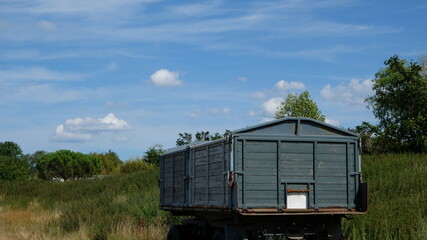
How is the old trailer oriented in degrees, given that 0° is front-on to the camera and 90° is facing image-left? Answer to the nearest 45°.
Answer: approximately 135°

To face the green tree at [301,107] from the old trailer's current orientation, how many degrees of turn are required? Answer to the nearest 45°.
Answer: approximately 45° to its right

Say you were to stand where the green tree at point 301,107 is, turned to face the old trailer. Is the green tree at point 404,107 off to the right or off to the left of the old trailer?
left

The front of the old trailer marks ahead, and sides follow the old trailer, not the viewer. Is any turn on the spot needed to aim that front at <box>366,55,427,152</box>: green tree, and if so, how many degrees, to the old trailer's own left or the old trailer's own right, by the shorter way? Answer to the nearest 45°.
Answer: approximately 45° to the old trailer's own right
